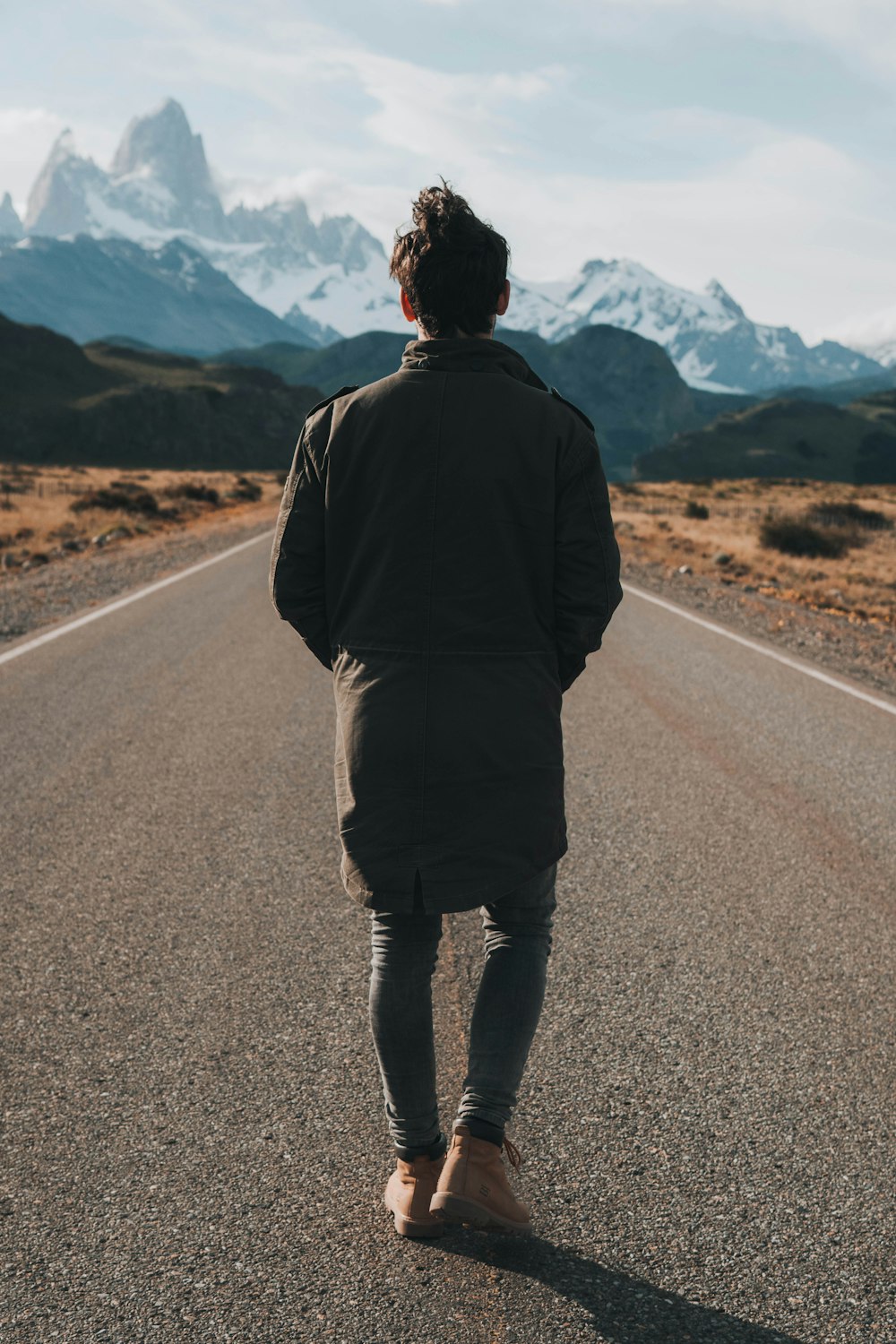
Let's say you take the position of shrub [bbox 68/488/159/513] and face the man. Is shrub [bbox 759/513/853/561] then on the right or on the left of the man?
left

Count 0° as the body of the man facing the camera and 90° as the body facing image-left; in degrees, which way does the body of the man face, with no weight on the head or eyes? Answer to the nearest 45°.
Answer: approximately 180°

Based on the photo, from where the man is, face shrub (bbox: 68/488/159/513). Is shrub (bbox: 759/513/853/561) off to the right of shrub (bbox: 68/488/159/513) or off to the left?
right

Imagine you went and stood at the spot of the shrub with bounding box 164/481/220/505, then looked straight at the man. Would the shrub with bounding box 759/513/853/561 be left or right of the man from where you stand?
left

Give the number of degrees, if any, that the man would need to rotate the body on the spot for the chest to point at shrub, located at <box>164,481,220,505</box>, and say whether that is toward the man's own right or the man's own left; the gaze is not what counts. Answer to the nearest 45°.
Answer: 0° — they already face it

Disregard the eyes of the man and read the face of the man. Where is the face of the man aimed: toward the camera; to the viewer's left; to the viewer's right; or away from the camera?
away from the camera

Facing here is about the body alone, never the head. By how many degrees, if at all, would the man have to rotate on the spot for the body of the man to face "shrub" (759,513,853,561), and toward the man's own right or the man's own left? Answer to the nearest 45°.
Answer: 0° — they already face it
